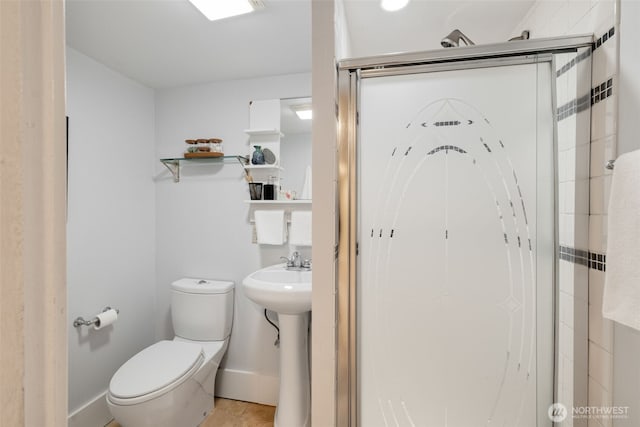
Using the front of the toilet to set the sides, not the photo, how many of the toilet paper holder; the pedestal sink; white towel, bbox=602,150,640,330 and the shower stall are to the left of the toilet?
3

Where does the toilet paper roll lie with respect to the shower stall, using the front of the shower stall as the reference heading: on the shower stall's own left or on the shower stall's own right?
on the shower stall's own right

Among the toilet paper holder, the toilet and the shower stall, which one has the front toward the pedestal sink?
the toilet paper holder

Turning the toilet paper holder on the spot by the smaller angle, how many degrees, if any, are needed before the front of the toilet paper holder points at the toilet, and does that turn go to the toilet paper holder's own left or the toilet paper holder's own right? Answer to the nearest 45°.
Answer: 0° — it already faces it

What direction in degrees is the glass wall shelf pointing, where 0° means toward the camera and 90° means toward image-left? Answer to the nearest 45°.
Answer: approximately 45°
